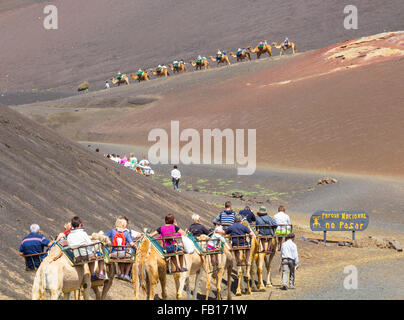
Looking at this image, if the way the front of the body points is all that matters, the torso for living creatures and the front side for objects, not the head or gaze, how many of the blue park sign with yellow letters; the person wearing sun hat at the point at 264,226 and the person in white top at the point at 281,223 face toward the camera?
1

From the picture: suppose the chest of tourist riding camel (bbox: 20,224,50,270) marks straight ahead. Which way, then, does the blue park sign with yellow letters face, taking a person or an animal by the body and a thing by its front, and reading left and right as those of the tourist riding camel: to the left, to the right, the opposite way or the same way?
the opposite way

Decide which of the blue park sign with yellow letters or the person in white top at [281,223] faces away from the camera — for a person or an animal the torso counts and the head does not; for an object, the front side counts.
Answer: the person in white top

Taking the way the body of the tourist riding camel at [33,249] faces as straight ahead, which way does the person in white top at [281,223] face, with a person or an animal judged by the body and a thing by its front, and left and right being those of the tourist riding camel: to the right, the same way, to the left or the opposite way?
the same way

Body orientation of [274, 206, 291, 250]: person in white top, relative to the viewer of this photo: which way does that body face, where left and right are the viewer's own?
facing away from the viewer

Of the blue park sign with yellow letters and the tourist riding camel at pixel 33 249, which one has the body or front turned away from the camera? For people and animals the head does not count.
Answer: the tourist riding camel

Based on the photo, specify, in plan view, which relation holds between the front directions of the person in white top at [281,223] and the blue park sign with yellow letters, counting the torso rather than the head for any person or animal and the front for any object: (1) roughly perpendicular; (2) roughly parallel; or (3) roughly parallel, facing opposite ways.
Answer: roughly parallel, facing opposite ways

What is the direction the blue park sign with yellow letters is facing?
toward the camera

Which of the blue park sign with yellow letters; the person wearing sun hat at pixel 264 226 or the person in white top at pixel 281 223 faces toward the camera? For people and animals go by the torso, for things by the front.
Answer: the blue park sign with yellow letters

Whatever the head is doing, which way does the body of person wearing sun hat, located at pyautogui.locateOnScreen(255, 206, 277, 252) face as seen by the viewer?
away from the camera

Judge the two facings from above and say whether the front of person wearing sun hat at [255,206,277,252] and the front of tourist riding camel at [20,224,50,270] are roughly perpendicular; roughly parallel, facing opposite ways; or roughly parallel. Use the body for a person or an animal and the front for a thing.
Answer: roughly parallel

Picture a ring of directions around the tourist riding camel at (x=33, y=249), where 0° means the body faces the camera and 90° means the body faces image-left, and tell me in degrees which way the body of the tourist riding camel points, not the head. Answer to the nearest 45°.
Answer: approximately 180°

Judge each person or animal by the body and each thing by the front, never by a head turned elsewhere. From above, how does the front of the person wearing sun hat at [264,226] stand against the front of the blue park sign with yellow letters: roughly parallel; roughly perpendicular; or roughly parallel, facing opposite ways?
roughly parallel, facing opposite ways
